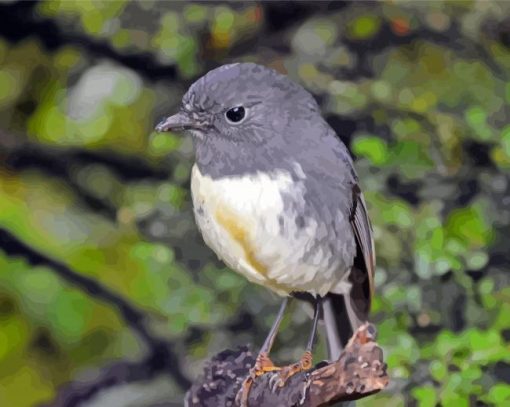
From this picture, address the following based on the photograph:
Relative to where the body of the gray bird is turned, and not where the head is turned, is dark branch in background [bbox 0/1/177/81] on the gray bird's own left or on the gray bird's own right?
on the gray bird's own right

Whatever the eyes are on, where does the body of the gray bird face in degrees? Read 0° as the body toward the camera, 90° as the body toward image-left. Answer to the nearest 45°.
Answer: approximately 45°
